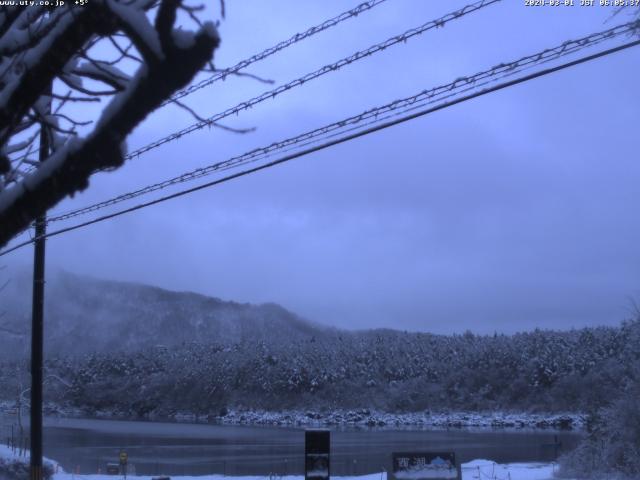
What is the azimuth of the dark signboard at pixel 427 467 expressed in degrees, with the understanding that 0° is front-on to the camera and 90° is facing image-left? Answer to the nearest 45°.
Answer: approximately 0°

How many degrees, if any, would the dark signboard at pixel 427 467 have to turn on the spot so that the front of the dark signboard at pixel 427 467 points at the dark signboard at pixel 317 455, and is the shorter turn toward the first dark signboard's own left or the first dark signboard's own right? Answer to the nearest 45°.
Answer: approximately 45° to the first dark signboard's own right

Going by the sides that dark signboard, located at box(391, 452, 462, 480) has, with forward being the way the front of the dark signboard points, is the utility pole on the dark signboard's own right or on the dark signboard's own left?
on the dark signboard's own right
